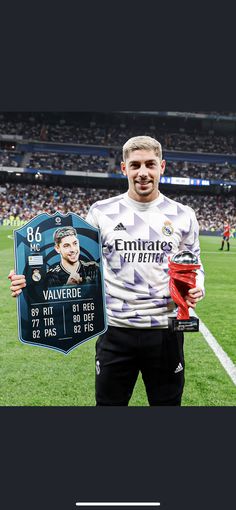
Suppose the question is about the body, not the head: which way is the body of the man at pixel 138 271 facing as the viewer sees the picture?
toward the camera

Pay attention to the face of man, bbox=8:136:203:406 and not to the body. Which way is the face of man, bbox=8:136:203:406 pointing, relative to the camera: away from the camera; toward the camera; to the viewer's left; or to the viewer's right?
toward the camera
